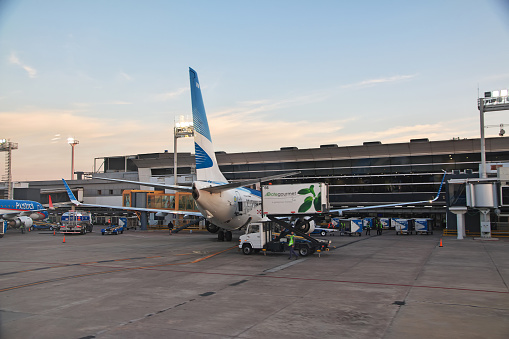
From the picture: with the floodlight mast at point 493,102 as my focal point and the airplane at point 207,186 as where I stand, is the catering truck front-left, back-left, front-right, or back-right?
front-right

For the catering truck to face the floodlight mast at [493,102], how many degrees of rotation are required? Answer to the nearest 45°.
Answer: approximately 135° to its right

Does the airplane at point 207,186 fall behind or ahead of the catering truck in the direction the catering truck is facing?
ahead

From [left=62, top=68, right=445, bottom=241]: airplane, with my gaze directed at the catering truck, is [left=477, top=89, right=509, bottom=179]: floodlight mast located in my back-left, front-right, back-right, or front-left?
front-left

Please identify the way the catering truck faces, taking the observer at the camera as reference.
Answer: facing to the left of the viewer

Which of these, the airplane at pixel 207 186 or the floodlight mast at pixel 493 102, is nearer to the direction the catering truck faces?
the airplane
